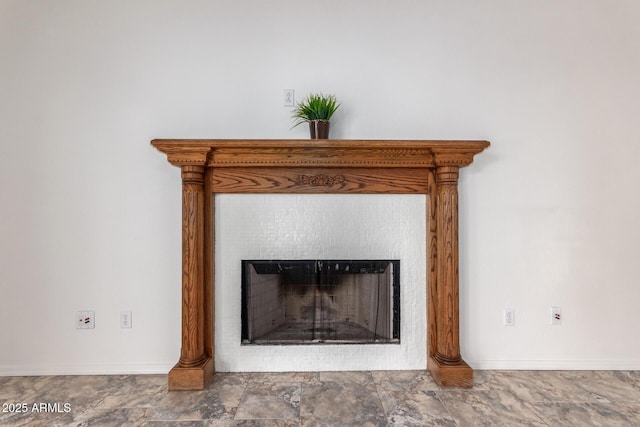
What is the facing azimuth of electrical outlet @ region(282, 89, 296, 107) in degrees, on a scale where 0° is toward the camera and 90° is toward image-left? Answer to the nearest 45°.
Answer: approximately 0°
